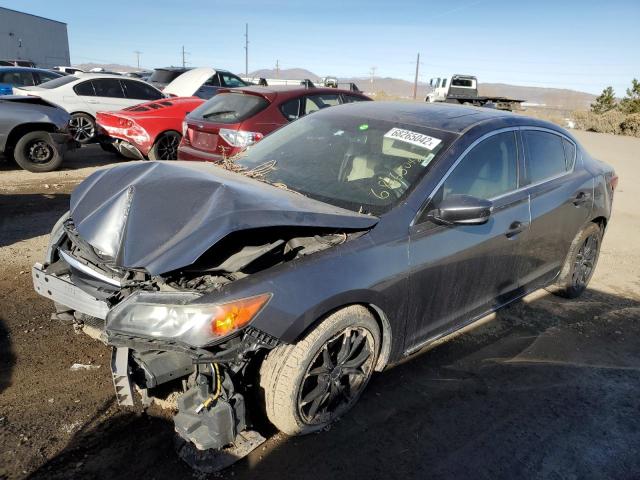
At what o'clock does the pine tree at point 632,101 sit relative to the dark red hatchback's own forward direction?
The pine tree is roughly at 12 o'clock from the dark red hatchback.

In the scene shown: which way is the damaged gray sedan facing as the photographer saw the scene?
facing the viewer and to the left of the viewer

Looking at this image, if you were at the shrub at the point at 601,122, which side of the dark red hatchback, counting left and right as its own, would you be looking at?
front

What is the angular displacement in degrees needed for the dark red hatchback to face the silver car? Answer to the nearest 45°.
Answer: approximately 90° to its left

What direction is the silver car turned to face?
to the viewer's right

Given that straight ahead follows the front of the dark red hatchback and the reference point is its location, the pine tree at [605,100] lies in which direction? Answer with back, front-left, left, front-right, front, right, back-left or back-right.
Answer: front

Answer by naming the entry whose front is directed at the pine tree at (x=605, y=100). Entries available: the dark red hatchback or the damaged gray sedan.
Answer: the dark red hatchback

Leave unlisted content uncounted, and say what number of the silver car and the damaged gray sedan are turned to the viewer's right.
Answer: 1

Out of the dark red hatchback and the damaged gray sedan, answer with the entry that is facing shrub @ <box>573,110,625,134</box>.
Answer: the dark red hatchback

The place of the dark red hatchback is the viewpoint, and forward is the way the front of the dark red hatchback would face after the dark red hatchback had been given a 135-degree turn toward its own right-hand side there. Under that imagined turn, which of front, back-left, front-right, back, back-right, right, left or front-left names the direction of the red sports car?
back-right

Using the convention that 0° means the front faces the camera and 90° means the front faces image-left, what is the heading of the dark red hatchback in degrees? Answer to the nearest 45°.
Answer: approximately 225°

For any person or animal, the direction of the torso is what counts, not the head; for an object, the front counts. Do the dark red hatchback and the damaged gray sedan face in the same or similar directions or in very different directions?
very different directions

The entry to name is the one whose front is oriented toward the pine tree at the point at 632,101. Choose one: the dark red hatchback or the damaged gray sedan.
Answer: the dark red hatchback
